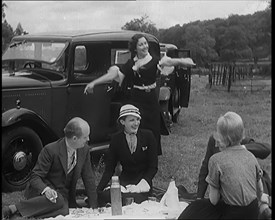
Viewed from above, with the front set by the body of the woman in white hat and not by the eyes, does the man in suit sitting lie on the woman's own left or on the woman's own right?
on the woman's own right

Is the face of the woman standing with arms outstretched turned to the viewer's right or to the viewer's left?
to the viewer's right

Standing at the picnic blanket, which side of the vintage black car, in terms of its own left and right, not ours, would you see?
left

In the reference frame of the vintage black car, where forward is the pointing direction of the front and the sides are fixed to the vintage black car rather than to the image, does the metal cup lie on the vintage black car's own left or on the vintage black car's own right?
on the vintage black car's own left

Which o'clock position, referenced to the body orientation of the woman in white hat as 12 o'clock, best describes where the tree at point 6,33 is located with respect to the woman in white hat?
The tree is roughly at 4 o'clock from the woman in white hat.

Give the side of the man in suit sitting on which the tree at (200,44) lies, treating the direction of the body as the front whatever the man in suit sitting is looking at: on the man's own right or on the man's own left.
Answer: on the man's own left

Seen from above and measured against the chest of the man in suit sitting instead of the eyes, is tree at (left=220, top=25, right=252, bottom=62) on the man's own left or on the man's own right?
on the man's own left

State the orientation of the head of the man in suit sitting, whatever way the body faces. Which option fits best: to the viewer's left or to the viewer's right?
to the viewer's right

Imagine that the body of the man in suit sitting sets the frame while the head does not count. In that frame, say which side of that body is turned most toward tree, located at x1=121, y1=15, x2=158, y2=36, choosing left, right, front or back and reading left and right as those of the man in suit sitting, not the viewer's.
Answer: left

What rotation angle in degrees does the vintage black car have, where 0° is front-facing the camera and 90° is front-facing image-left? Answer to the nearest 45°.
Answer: approximately 45°
